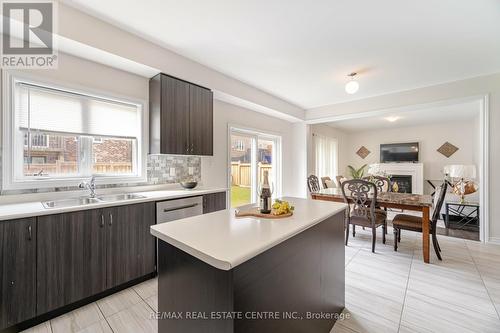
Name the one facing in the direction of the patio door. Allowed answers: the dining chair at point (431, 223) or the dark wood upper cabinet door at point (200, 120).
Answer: the dining chair

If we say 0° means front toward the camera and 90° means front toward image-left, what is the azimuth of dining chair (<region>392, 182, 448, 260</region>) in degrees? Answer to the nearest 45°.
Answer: approximately 90°

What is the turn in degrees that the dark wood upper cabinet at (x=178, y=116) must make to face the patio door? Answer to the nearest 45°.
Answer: approximately 90° to its left

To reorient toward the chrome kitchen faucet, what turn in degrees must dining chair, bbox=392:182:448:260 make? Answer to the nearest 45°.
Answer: approximately 45° to its left

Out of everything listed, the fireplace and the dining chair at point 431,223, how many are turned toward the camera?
1

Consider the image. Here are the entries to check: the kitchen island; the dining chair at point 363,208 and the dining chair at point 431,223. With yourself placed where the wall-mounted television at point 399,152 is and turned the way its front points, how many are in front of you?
3

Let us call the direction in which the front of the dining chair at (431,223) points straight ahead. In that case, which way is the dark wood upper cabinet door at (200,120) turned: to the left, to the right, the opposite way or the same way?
the opposite way

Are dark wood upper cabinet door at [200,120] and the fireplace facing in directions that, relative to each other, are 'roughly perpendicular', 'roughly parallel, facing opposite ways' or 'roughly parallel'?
roughly perpendicular

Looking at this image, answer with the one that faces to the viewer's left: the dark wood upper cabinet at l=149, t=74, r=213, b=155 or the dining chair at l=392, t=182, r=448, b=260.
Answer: the dining chair
